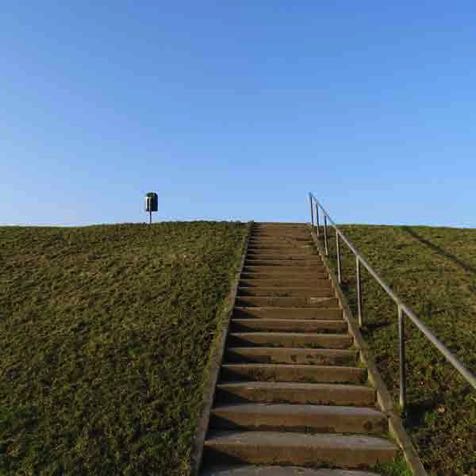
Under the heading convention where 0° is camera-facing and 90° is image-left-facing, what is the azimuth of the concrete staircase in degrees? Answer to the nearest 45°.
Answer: approximately 0°
